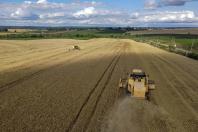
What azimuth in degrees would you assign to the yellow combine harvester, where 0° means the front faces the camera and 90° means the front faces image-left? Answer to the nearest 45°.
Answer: approximately 180°
